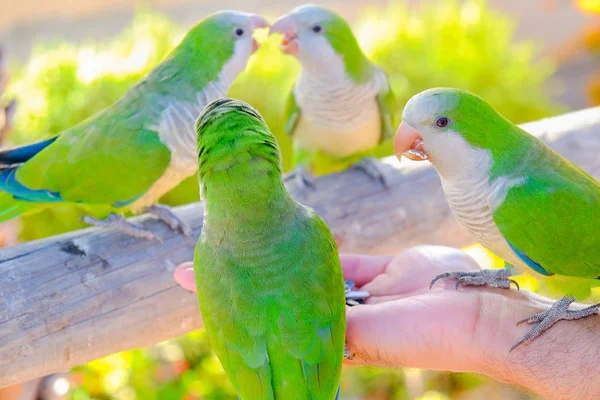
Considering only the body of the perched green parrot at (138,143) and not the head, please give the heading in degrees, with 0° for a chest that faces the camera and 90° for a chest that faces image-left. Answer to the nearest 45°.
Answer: approximately 270°

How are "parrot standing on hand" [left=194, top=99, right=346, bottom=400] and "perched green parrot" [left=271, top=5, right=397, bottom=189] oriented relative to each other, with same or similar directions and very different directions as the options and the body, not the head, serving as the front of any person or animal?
very different directions

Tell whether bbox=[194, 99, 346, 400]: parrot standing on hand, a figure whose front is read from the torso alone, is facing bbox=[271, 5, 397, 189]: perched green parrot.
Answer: yes

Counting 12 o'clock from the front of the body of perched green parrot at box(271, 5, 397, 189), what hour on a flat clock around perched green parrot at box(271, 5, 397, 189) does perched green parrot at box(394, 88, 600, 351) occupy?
perched green parrot at box(394, 88, 600, 351) is roughly at 11 o'clock from perched green parrot at box(271, 5, 397, 189).

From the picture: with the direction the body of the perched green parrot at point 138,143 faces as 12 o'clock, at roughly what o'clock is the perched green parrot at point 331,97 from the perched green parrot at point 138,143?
the perched green parrot at point 331,97 is roughly at 11 o'clock from the perched green parrot at point 138,143.

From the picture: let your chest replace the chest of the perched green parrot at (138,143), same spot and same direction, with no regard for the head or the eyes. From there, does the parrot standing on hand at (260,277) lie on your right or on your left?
on your right

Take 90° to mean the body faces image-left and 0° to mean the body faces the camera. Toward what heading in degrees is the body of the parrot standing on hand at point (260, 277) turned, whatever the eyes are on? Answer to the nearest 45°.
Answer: approximately 180°

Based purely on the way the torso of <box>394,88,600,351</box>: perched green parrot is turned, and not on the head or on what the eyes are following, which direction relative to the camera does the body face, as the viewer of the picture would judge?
to the viewer's left
